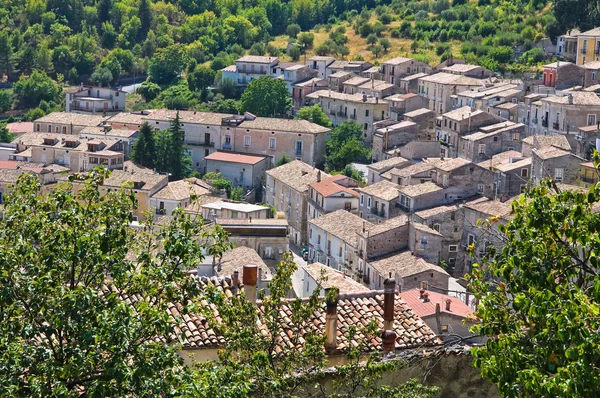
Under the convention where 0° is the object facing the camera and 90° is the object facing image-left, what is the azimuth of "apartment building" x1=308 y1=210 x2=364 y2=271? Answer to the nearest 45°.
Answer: approximately 45°
